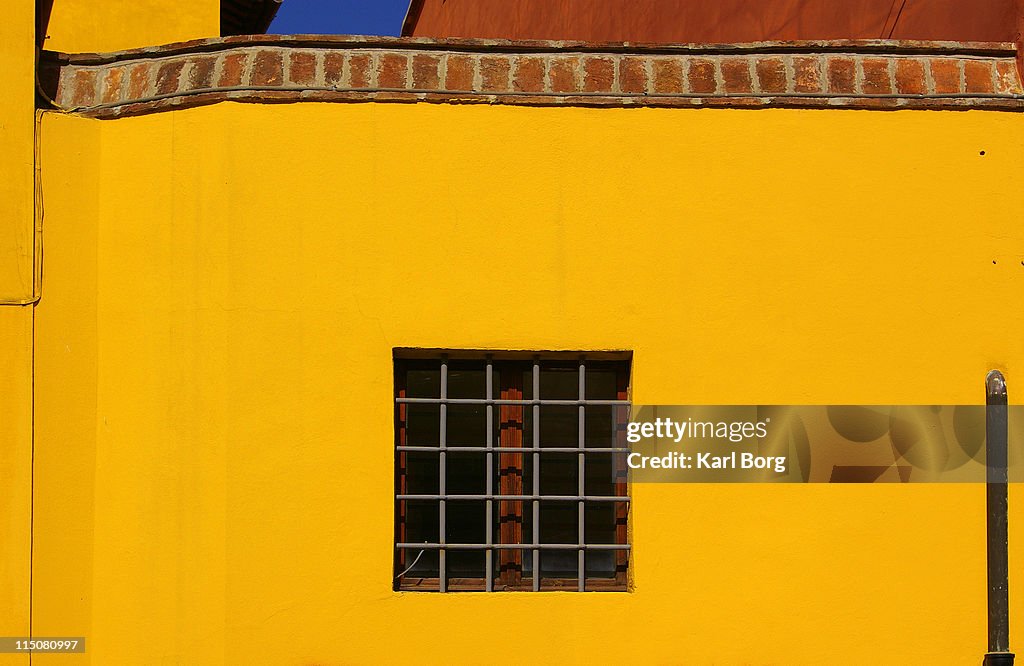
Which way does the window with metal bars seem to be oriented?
toward the camera

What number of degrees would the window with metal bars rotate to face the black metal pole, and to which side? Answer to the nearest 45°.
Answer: approximately 90° to its left
